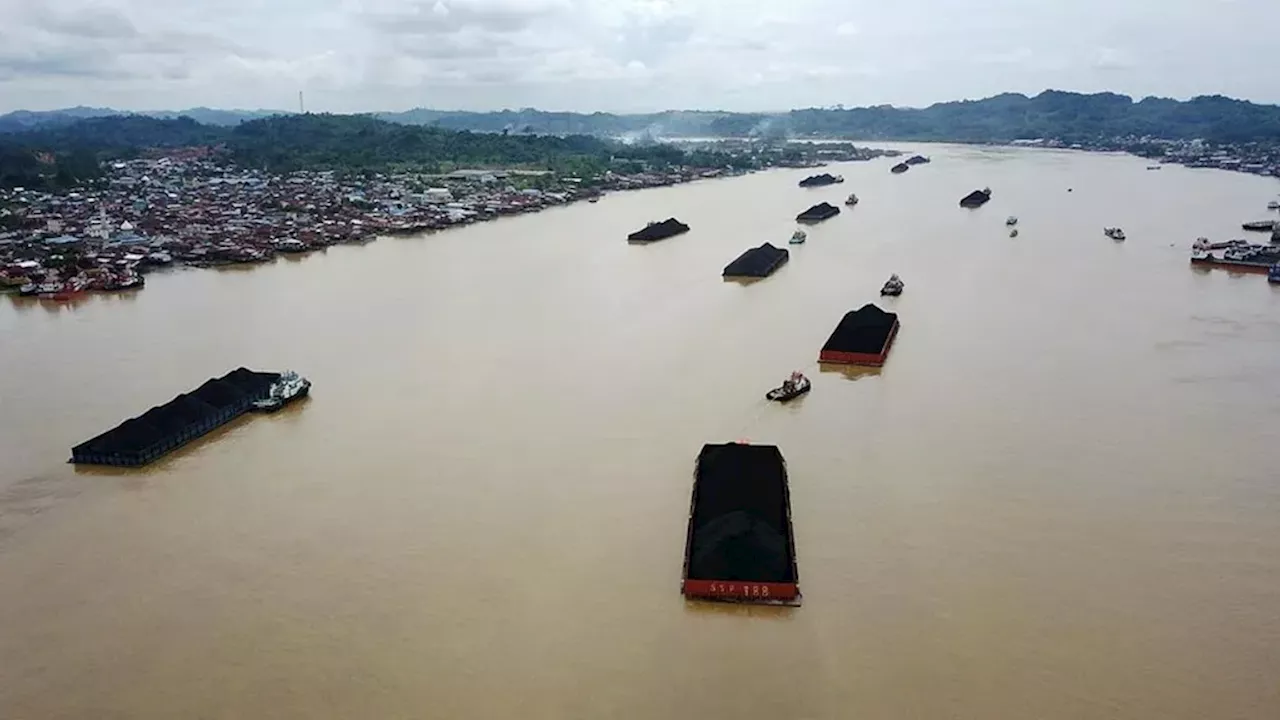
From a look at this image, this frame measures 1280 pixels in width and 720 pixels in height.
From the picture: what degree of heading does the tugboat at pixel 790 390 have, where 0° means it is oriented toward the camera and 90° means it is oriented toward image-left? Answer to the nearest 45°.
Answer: approximately 225°

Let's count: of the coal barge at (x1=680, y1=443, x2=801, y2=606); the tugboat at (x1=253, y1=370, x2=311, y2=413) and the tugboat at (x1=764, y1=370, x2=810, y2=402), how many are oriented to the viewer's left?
0

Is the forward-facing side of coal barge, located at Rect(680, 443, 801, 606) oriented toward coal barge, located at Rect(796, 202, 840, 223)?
yes

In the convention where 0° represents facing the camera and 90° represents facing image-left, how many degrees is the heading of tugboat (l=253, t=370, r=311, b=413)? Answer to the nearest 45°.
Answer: approximately 225°

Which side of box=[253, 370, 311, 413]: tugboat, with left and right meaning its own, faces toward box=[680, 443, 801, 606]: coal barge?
right

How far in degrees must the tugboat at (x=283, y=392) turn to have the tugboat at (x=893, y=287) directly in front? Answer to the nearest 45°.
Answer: approximately 45° to its right

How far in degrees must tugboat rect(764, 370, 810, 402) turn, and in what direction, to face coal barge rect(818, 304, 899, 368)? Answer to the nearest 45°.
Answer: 0° — it already faces it

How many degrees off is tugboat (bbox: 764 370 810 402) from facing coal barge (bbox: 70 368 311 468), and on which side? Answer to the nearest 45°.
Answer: approximately 135° to its left

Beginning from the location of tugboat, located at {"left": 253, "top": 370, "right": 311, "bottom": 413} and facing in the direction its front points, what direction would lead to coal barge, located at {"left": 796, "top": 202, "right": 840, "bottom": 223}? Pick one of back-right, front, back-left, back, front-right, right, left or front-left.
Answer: front

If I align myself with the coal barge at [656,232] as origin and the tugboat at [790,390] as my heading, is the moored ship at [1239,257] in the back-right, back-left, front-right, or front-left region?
front-left

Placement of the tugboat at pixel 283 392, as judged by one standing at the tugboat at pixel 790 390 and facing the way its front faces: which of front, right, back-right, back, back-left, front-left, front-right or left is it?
back-left

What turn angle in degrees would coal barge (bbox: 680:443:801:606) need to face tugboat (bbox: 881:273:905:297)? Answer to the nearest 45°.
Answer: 0° — it already faces it

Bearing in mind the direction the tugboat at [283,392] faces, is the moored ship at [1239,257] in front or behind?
in front

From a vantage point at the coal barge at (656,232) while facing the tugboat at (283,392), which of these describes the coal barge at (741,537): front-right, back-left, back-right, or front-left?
front-left

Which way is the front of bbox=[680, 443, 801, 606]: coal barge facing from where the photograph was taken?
facing away from the viewer

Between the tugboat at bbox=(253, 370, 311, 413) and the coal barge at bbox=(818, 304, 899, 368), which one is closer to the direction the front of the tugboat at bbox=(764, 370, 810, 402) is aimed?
the coal barge
